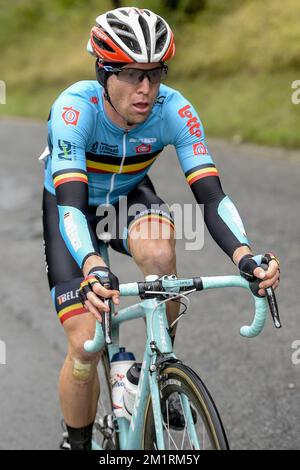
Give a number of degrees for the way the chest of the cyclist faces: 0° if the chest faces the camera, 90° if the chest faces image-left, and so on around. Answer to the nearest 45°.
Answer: approximately 315°

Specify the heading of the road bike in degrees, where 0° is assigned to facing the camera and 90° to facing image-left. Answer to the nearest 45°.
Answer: approximately 315°
